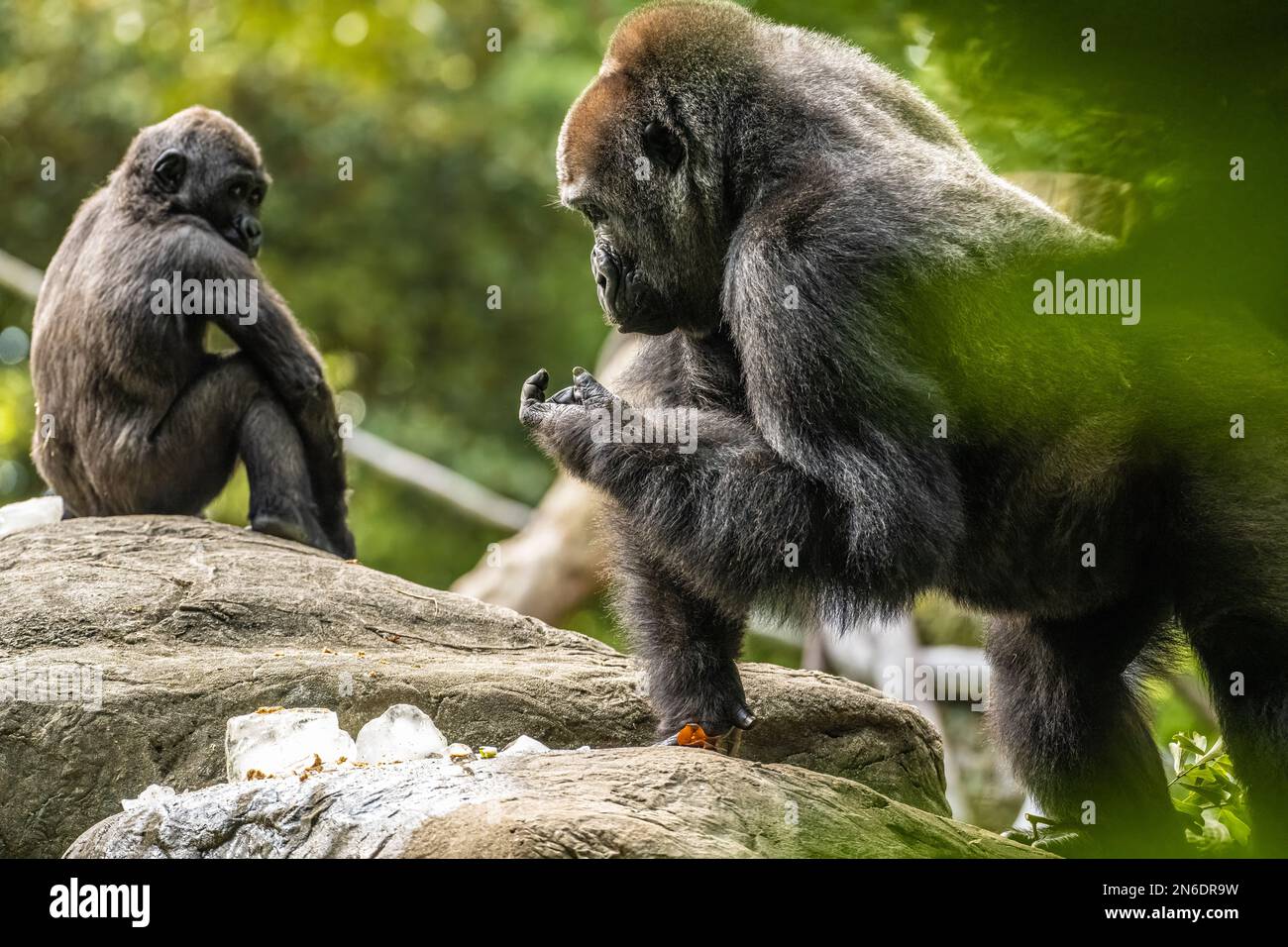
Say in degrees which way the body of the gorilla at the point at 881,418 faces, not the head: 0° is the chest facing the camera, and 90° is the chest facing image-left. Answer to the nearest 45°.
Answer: approximately 90°

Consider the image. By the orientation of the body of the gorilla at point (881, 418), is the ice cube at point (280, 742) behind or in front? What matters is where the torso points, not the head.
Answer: in front

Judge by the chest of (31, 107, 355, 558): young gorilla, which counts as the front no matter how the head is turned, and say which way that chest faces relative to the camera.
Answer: to the viewer's right

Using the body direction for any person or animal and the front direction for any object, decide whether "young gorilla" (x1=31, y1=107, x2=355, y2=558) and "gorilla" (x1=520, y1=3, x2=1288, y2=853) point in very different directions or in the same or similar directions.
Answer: very different directions

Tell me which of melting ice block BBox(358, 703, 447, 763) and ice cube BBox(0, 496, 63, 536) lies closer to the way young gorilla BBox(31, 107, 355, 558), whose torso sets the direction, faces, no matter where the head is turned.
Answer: the melting ice block

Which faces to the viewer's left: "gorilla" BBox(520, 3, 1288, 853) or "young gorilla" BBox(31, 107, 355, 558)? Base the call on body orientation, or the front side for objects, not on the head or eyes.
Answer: "gorilla" BBox(520, 3, 1288, 853)

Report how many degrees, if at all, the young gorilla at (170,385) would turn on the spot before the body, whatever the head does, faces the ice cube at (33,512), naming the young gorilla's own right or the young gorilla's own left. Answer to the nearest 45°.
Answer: approximately 135° to the young gorilla's own left

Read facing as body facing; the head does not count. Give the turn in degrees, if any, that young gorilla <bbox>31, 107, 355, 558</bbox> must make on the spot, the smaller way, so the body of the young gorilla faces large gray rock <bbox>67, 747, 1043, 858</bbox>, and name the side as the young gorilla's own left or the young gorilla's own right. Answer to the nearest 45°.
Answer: approximately 90° to the young gorilla's own right

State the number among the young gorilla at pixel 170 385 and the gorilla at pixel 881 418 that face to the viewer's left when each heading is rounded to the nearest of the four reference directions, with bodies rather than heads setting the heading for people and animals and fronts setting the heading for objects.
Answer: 1

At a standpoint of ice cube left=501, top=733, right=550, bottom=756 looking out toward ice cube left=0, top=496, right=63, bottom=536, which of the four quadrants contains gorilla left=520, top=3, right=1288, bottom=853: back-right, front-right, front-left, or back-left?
back-right

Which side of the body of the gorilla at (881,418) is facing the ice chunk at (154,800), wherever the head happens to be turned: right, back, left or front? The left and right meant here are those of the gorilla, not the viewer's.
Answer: front

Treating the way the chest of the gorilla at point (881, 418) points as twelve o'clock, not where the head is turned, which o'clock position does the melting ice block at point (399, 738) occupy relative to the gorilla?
The melting ice block is roughly at 12 o'clock from the gorilla.
